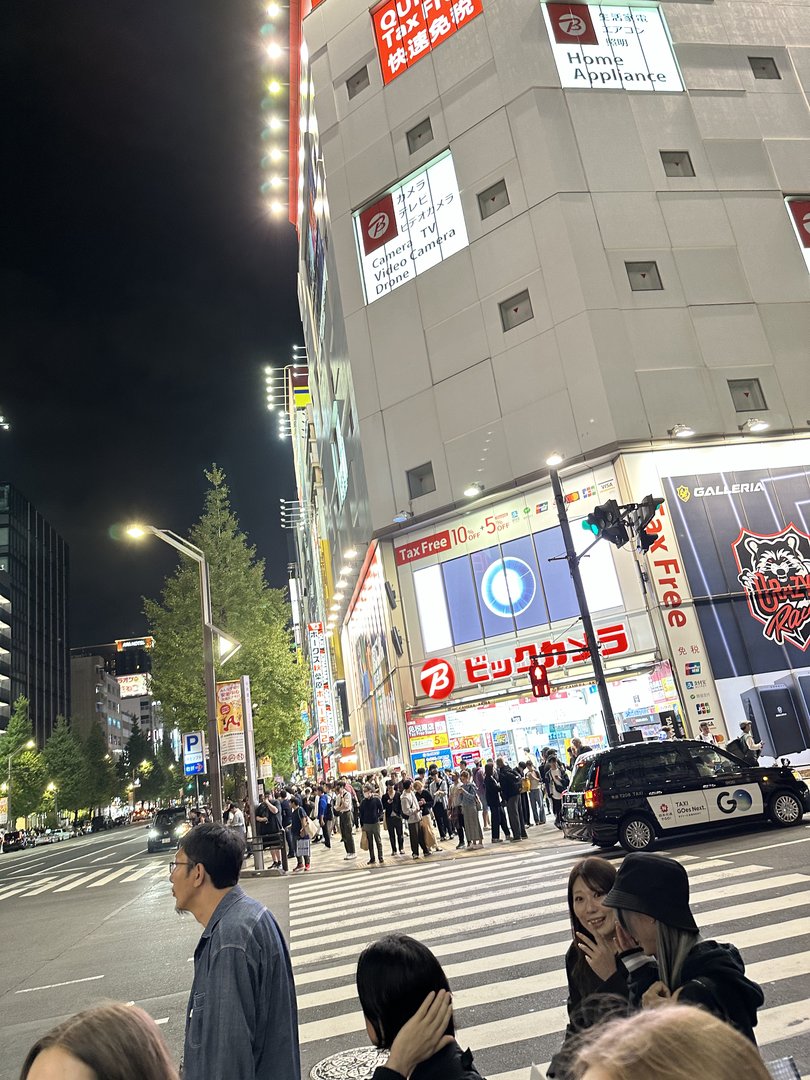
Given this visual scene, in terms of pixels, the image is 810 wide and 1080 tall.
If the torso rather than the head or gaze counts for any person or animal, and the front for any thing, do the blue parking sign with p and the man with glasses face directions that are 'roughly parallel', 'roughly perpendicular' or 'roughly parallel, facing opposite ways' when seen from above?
roughly perpendicular

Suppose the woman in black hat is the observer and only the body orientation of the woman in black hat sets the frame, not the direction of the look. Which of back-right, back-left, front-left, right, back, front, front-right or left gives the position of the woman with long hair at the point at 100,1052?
front-left

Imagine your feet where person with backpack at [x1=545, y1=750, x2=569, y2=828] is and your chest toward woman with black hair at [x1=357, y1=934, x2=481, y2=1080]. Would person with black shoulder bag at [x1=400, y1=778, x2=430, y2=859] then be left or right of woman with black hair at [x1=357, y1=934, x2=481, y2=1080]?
right

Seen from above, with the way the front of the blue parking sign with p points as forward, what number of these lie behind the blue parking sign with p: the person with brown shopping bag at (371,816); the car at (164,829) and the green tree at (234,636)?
2

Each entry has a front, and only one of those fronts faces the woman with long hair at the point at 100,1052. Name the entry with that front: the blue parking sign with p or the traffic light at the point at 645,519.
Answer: the blue parking sign with p

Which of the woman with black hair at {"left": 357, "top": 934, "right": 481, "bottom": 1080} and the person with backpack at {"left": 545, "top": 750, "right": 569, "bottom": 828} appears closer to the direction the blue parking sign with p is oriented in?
the woman with black hair

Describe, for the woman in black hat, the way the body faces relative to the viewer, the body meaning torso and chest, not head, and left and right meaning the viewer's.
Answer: facing to the left of the viewer

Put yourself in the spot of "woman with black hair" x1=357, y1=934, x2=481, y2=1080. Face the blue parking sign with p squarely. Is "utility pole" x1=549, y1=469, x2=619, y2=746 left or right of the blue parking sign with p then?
right

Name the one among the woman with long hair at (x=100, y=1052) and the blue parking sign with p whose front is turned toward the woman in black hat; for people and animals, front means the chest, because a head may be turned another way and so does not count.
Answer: the blue parking sign with p

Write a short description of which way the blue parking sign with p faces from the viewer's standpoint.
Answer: facing the viewer

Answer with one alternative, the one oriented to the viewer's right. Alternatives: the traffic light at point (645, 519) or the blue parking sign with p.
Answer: the traffic light

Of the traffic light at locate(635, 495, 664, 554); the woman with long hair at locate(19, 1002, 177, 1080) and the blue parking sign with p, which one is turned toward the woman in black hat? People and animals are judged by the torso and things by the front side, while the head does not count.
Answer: the blue parking sign with p

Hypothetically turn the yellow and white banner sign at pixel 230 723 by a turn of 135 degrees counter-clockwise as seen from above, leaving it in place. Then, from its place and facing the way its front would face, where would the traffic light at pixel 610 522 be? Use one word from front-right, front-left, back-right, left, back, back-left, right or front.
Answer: right

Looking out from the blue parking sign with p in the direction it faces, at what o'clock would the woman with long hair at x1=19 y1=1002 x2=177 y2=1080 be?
The woman with long hair is roughly at 12 o'clock from the blue parking sign with p.

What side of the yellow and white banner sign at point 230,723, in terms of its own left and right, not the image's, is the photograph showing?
front
